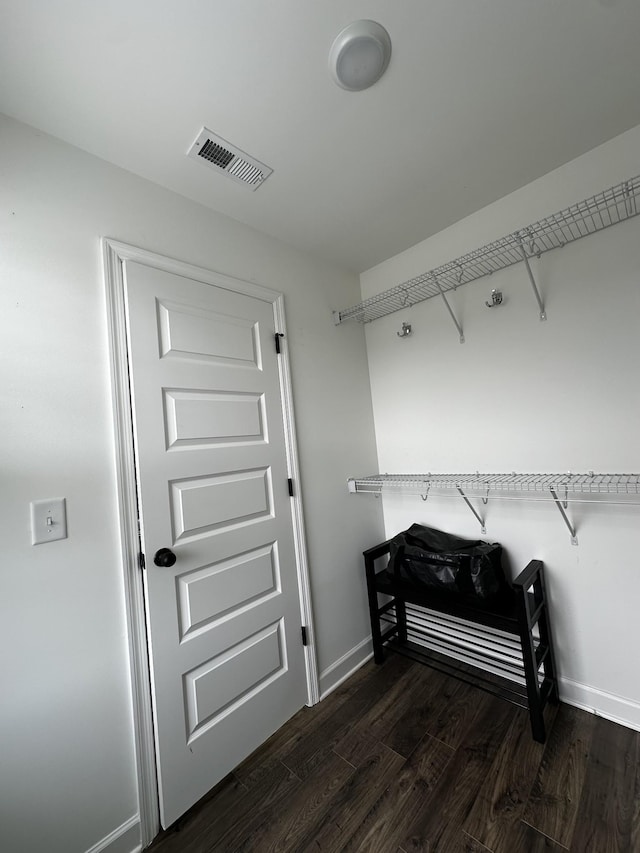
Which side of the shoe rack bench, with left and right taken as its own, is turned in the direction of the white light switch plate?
front

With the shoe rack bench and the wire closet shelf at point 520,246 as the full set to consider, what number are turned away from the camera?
0

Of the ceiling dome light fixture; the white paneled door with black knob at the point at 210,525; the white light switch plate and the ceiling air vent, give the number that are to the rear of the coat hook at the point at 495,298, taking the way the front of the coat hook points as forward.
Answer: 0

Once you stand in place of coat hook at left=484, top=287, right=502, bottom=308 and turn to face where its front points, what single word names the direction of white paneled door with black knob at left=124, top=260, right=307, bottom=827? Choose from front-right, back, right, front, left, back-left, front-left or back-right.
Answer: front

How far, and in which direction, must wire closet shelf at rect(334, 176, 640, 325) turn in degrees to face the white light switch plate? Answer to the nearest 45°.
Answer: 0° — it already faces it

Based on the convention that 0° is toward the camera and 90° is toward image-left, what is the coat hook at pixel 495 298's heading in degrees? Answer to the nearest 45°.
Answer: approximately 45°

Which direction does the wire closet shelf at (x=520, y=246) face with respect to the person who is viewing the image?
facing the viewer and to the left of the viewer

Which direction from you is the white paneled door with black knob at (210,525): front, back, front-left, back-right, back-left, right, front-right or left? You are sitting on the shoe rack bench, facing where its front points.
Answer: front

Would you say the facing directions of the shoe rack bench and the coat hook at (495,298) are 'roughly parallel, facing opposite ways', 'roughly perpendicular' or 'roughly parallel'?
roughly parallel

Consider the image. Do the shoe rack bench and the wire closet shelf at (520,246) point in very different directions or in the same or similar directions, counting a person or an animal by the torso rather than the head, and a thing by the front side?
same or similar directions

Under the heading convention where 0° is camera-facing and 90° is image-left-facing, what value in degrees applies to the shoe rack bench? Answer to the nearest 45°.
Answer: approximately 45°

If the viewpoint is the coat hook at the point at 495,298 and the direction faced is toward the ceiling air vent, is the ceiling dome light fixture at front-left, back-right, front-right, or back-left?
front-left
